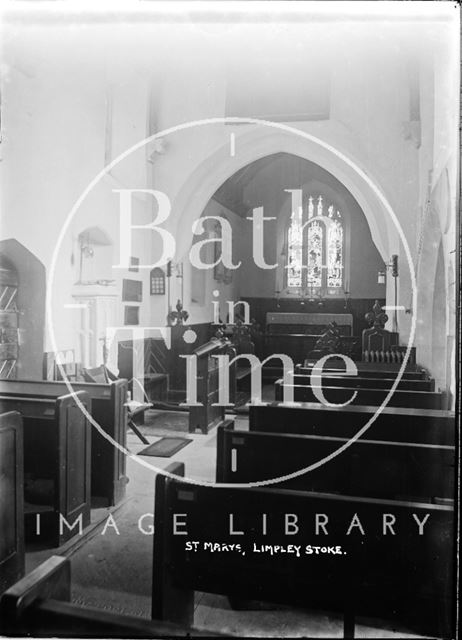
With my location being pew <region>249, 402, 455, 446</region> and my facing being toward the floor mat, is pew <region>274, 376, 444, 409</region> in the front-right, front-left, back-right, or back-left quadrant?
front-right

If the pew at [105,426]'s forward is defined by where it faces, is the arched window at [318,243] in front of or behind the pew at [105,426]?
in front

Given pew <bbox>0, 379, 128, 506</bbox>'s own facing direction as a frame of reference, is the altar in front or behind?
in front

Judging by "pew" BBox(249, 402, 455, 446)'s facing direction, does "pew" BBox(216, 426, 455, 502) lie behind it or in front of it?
behind

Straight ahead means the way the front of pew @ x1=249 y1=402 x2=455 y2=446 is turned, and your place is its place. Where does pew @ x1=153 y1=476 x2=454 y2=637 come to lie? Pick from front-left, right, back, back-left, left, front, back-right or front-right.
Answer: back

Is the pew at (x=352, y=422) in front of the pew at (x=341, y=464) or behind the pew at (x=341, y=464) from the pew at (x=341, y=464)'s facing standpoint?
in front

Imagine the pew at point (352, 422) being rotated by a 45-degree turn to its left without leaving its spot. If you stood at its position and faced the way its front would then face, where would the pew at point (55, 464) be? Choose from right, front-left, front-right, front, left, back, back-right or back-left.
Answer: front-left

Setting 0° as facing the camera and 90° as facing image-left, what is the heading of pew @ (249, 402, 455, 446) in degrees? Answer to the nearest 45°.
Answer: approximately 180°

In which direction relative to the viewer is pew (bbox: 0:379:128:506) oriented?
away from the camera

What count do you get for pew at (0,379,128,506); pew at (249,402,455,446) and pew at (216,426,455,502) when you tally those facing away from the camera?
3

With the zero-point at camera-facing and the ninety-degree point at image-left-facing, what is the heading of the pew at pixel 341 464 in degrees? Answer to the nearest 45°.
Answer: approximately 180°

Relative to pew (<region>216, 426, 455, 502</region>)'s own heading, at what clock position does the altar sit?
The altar is roughly at 12 o'clock from the pew.

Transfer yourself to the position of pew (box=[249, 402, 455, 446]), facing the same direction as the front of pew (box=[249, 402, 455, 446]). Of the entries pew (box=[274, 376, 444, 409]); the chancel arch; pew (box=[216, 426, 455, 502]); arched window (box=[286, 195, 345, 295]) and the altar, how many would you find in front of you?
4

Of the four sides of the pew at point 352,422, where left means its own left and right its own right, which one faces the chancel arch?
front

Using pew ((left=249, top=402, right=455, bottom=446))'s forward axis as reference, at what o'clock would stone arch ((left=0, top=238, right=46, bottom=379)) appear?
The stone arch is roughly at 10 o'clock from the pew.

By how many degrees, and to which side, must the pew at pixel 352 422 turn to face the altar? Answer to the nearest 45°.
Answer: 0° — it already faces it

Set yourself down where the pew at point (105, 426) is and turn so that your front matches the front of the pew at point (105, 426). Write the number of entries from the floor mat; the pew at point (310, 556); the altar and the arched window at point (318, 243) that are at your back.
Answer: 1
